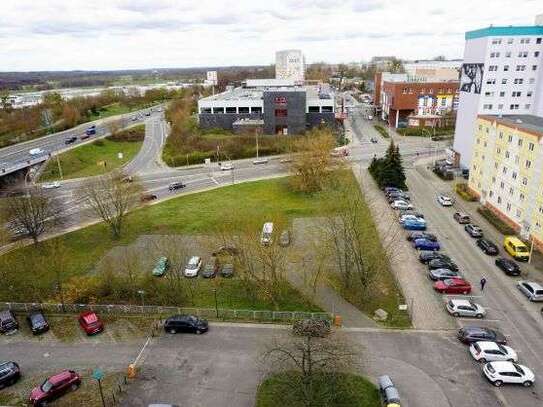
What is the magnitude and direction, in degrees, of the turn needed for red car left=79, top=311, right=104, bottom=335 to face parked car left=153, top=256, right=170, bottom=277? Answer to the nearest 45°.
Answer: approximately 45° to its right

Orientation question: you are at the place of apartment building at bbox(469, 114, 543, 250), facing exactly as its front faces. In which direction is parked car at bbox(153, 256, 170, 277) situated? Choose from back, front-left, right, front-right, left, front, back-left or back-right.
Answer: front

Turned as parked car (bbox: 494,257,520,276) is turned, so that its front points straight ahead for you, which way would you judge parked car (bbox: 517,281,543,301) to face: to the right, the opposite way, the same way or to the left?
the same way

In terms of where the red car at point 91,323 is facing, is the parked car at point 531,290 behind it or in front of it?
in front

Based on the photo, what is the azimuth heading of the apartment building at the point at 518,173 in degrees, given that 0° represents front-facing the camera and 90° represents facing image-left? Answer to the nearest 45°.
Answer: approximately 45°

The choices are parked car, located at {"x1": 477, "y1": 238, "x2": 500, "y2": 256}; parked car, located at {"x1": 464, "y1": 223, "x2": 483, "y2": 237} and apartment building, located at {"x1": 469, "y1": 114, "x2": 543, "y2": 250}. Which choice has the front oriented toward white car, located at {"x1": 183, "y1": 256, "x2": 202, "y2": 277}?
the apartment building
